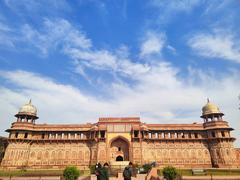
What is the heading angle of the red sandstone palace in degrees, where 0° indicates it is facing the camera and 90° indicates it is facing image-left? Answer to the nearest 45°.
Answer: approximately 0°

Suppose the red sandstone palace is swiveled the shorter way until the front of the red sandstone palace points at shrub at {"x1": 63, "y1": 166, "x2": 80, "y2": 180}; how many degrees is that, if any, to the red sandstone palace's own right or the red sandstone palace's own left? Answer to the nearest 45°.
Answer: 0° — it already faces it

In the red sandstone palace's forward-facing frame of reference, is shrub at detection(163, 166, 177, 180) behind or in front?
in front
